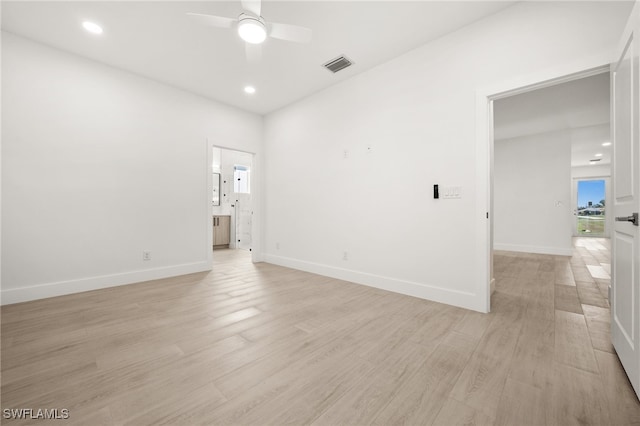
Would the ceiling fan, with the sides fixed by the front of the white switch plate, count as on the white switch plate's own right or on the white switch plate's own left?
on the white switch plate's own right

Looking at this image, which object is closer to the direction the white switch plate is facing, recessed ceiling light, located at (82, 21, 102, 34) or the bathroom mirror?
the recessed ceiling light

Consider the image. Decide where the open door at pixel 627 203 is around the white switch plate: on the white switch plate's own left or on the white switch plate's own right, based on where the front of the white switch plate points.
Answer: on the white switch plate's own left

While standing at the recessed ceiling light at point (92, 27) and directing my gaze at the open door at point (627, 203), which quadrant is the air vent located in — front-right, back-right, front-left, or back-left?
front-left

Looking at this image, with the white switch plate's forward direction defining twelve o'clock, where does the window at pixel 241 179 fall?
The window is roughly at 4 o'clock from the white switch plate.

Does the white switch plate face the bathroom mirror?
no

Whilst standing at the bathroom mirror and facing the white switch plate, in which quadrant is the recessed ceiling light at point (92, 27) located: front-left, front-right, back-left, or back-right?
front-right

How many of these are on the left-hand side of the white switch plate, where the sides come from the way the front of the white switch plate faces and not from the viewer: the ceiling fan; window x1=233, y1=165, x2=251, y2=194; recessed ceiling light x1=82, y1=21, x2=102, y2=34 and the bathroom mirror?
0

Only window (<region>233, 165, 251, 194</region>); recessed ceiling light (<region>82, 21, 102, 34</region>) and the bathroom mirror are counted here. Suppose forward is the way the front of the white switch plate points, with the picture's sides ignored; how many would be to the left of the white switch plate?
0

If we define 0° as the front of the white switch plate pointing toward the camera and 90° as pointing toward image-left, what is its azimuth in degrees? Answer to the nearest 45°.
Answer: approximately 0°

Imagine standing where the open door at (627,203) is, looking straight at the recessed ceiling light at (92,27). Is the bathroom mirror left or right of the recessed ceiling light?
right

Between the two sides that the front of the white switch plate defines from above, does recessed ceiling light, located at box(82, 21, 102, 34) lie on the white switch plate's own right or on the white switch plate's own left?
on the white switch plate's own right
